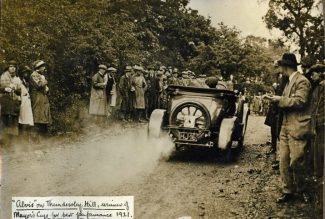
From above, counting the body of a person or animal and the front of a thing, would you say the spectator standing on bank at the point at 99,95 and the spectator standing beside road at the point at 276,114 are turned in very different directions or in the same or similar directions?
very different directions

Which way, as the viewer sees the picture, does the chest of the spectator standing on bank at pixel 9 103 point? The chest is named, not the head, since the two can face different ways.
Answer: toward the camera

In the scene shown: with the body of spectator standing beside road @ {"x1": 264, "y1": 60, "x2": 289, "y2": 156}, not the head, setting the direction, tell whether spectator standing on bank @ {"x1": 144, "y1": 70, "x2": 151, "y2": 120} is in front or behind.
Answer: in front

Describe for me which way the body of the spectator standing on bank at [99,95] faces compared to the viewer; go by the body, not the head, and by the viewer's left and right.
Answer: facing the viewer and to the right of the viewer

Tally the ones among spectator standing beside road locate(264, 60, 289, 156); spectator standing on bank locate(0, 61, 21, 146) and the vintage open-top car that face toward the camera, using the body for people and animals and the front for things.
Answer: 1

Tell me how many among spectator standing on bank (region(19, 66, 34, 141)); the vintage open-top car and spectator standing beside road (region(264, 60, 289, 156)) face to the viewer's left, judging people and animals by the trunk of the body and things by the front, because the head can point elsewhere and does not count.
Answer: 1

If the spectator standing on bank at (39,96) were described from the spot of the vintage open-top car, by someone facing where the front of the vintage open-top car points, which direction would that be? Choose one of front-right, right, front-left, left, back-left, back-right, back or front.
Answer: back-left

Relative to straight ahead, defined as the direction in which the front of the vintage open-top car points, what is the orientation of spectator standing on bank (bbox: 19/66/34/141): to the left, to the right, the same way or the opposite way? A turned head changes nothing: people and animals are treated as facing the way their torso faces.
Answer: to the right

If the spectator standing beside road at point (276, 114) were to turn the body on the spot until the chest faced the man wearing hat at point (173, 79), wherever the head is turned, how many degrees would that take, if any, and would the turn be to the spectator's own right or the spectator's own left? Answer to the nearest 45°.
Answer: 0° — they already face them

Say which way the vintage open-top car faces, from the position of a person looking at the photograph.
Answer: facing away from the viewer and to the right of the viewer

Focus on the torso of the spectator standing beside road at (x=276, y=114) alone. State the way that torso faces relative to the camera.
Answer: to the viewer's left

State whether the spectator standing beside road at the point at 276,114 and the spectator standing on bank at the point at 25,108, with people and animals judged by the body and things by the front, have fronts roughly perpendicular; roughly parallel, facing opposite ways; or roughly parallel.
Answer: roughly parallel, facing opposite ways

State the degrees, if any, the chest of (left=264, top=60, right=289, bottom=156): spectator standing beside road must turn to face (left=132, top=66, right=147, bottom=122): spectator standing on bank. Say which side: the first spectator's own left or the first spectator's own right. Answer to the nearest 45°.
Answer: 0° — they already face them

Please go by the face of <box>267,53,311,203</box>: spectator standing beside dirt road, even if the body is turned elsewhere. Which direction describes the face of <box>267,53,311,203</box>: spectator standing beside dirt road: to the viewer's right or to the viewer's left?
to the viewer's left

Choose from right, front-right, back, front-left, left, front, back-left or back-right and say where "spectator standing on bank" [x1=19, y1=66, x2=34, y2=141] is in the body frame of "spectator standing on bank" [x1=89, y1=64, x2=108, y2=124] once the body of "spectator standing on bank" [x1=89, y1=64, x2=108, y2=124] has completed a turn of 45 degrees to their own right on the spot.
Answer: right
